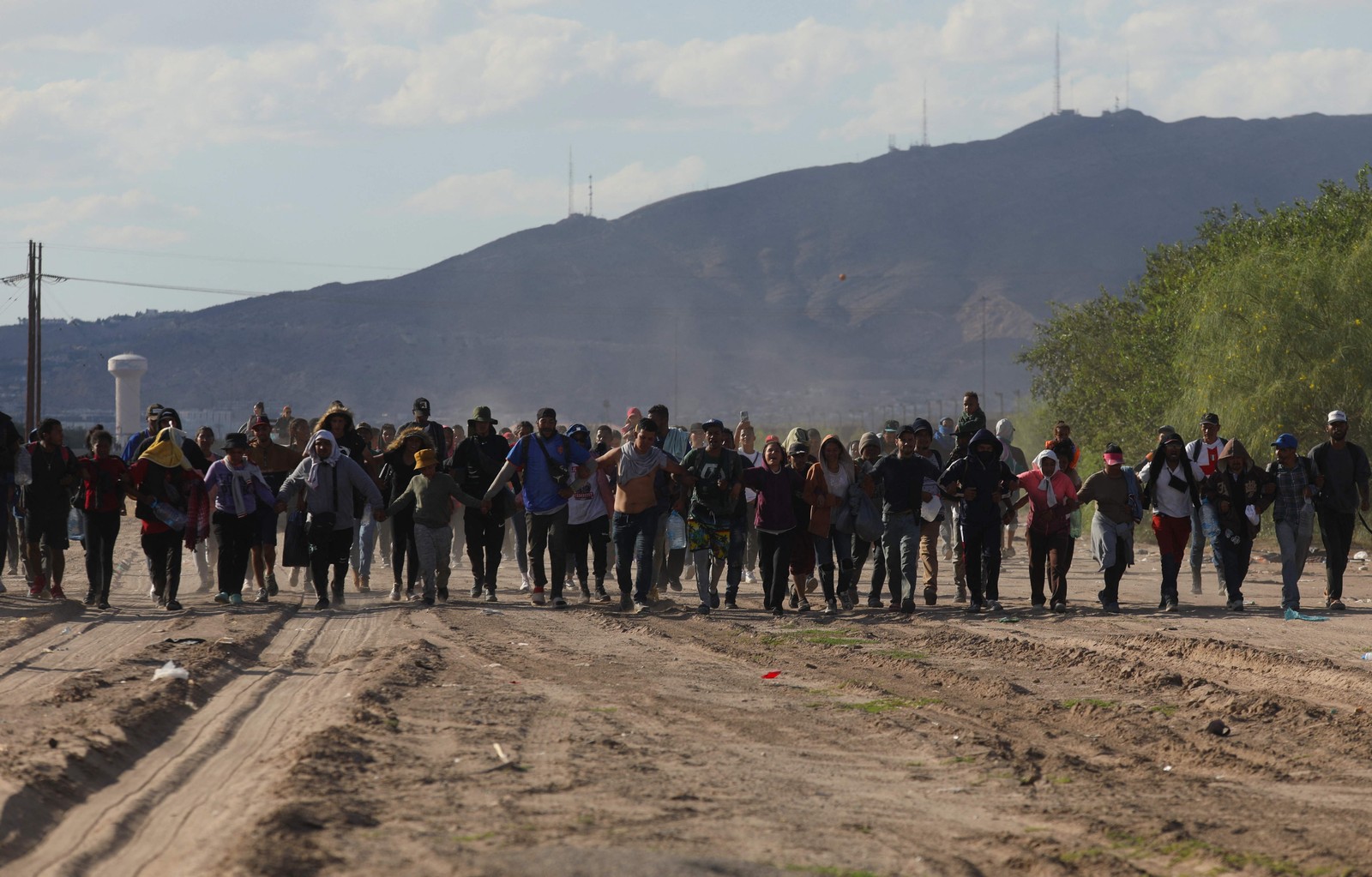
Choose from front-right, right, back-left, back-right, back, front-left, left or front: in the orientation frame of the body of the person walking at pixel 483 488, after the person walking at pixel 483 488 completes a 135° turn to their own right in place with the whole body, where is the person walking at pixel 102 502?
front-left

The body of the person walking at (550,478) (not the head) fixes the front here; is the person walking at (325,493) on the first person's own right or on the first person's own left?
on the first person's own right

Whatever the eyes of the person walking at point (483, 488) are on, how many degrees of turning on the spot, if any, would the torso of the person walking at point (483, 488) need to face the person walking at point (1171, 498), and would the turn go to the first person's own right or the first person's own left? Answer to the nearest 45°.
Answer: approximately 90° to the first person's own left

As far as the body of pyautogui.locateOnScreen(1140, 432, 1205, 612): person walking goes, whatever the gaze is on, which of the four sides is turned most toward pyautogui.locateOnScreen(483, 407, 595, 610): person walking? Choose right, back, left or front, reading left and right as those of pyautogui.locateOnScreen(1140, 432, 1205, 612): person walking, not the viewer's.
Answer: right

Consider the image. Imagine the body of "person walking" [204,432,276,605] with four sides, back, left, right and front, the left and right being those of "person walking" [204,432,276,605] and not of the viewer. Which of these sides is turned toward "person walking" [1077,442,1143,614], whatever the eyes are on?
left

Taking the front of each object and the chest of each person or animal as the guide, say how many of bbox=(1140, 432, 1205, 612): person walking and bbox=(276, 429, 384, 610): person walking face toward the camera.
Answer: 2

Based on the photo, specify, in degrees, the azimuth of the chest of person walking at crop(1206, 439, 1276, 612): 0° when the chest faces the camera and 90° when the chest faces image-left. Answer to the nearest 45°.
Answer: approximately 0°

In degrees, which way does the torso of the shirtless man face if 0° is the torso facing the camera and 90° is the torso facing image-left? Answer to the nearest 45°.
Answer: approximately 0°
